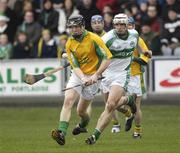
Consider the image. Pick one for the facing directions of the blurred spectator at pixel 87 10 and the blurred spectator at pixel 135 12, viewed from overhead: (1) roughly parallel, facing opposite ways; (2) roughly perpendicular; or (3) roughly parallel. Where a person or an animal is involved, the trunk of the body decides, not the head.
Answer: roughly parallel

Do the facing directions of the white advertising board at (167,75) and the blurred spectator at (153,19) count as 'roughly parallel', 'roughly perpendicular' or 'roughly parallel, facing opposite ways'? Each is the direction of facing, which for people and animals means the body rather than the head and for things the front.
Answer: roughly parallel

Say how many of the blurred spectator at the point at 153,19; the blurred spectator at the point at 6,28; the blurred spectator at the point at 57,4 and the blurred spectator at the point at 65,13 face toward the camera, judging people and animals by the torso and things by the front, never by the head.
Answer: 4

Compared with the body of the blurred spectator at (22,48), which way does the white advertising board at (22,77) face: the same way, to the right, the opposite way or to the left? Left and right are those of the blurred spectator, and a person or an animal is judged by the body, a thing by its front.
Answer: the same way

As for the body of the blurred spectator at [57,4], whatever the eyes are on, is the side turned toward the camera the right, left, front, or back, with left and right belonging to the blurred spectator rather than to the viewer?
front

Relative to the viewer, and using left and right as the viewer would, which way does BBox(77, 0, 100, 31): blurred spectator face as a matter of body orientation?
facing the viewer

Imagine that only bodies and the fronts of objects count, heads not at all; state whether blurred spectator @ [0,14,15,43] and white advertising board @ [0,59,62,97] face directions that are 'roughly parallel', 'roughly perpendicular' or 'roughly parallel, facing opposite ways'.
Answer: roughly parallel

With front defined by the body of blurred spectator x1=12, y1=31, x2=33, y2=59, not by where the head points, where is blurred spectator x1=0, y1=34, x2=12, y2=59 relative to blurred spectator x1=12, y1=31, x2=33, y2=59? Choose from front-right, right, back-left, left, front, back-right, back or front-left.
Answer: right

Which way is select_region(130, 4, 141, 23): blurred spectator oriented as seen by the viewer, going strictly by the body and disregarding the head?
toward the camera

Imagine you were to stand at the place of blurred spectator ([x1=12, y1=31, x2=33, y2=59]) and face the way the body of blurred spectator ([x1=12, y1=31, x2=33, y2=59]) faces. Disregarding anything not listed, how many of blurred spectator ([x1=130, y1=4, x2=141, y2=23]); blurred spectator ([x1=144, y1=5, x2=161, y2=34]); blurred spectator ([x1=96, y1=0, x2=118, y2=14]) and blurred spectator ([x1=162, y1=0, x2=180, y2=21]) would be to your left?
4
